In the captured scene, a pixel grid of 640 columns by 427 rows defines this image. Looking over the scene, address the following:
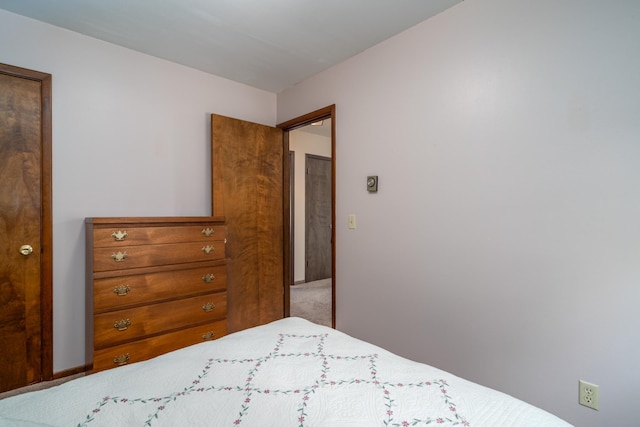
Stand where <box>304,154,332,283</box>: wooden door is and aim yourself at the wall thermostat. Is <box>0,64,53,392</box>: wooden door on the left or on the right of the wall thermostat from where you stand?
right

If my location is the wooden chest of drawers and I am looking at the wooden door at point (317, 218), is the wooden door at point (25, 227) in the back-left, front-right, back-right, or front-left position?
back-left

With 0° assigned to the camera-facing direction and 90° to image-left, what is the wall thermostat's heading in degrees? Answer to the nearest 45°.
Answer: approximately 45°

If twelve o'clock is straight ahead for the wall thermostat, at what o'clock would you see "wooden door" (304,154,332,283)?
The wooden door is roughly at 4 o'clock from the wall thermostat.

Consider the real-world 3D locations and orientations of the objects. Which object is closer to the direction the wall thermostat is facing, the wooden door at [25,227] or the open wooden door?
the wooden door

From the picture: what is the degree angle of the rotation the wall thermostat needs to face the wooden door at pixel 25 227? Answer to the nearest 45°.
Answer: approximately 45° to its right

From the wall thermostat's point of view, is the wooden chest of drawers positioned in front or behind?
in front

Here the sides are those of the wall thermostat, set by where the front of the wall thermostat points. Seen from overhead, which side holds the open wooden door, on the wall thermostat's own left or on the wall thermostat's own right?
on the wall thermostat's own right

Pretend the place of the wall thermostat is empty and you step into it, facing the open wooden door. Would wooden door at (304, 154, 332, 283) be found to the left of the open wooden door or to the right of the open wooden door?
right

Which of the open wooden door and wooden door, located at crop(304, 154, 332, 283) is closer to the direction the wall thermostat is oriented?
the open wooden door

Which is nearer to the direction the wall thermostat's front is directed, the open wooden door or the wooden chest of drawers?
the wooden chest of drawers
